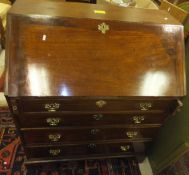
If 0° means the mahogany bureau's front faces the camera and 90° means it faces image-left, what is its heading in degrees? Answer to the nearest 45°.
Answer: approximately 0°
